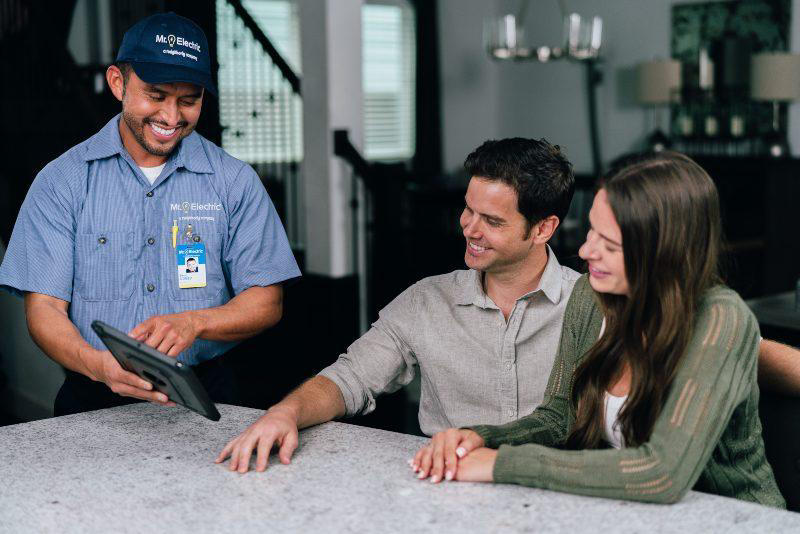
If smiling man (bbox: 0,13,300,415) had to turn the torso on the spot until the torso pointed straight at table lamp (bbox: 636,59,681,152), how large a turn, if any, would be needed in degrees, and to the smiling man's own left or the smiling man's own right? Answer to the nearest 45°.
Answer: approximately 135° to the smiling man's own left

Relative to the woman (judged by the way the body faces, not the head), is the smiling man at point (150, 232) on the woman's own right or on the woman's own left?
on the woman's own right

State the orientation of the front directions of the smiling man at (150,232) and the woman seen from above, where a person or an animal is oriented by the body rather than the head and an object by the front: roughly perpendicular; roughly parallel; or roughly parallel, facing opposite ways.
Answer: roughly perpendicular

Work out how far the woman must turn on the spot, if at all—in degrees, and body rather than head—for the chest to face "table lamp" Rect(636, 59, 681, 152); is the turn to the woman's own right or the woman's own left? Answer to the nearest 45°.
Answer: approximately 135° to the woman's own right

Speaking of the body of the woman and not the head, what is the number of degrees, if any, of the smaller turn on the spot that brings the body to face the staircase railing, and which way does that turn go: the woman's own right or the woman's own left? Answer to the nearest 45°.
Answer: approximately 90° to the woman's own right

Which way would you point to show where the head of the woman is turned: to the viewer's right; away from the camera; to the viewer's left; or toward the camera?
to the viewer's left

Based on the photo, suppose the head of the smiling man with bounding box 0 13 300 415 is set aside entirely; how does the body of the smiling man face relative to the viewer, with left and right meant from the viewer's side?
facing the viewer

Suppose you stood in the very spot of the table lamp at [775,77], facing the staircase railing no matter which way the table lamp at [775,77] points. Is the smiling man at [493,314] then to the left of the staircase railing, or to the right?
left

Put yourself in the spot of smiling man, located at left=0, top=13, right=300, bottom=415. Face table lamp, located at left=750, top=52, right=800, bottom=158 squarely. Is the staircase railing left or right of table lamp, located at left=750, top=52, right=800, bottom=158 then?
left

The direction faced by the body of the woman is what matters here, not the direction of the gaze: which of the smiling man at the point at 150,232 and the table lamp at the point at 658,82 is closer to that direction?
the smiling man

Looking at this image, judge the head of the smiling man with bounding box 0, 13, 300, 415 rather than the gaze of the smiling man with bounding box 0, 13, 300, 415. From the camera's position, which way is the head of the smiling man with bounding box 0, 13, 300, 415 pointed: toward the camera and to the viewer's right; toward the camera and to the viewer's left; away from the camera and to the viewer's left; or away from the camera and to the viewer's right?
toward the camera and to the viewer's right

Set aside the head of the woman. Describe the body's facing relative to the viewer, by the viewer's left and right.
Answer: facing the viewer and to the left of the viewer

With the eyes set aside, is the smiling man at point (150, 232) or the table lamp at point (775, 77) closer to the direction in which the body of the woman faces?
the smiling man

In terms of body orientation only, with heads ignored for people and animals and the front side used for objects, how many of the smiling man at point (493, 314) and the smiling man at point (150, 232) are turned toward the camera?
2
